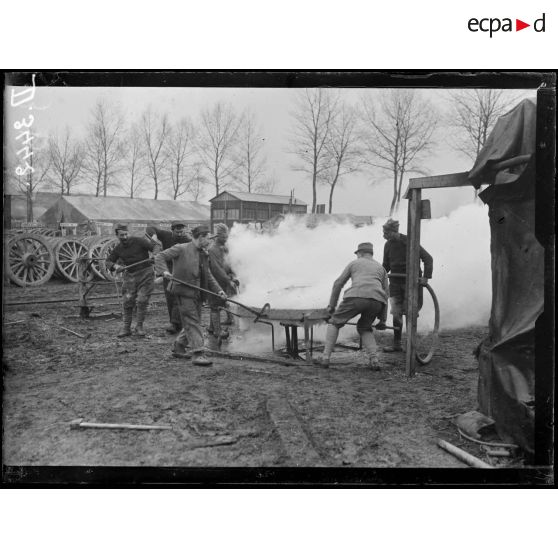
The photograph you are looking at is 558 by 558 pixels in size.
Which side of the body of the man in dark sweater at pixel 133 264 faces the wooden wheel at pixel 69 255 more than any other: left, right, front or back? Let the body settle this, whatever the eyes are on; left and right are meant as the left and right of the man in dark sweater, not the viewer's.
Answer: back

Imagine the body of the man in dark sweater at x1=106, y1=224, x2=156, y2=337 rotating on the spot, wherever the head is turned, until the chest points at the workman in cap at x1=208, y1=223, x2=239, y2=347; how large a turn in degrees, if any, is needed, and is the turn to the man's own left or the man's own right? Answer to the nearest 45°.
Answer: approximately 45° to the man's own left

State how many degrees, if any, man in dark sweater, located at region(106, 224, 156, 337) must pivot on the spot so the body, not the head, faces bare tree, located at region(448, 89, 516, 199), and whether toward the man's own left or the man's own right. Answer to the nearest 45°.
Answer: approximately 135° to the man's own left

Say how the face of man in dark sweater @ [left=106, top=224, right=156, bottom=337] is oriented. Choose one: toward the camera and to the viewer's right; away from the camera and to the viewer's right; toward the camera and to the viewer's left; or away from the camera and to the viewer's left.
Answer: toward the camera and to the viewer's right

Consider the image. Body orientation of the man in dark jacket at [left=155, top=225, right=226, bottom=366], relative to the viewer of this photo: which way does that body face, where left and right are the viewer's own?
facing the viewer and to the right of the viewer

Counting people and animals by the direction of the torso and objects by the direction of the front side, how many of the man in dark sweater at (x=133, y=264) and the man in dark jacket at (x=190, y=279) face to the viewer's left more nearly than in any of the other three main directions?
0

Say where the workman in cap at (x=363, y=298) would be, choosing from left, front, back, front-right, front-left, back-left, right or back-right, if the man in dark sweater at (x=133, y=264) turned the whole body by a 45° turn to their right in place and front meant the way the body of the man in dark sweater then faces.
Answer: left

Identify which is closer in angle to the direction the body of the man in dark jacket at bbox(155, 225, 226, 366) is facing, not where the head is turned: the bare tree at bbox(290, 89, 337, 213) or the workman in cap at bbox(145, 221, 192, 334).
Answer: the bare tree
